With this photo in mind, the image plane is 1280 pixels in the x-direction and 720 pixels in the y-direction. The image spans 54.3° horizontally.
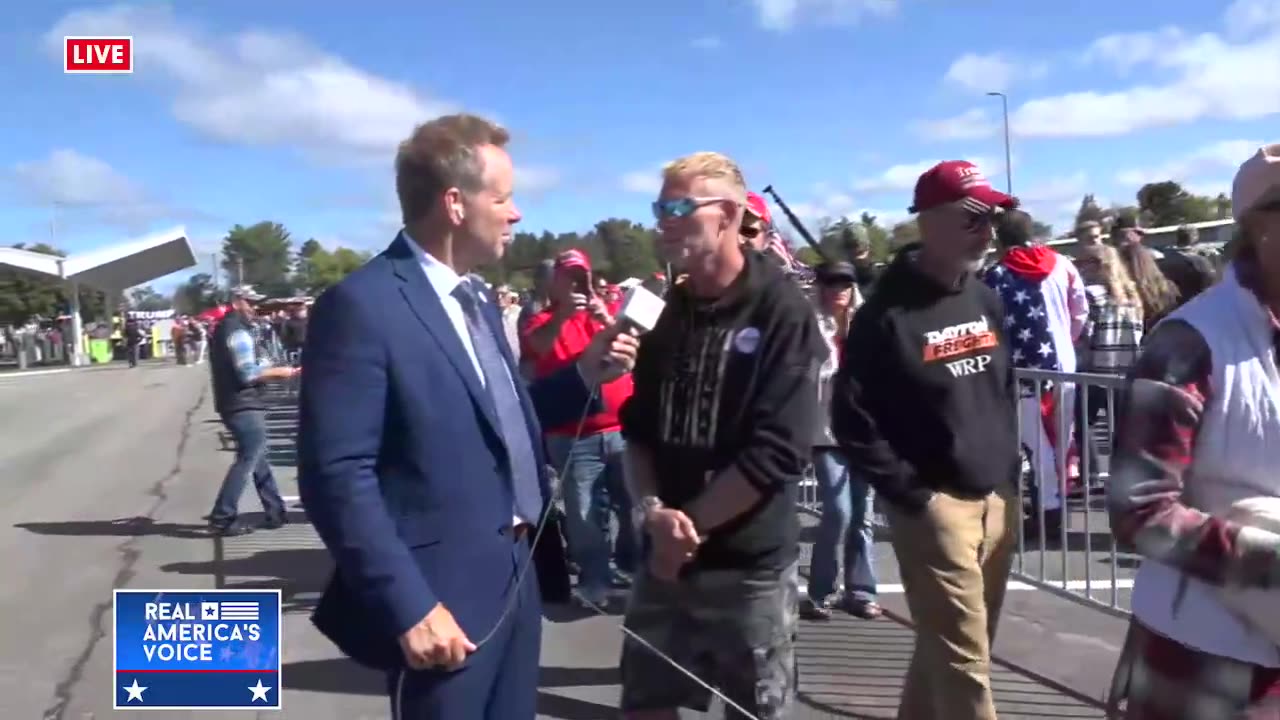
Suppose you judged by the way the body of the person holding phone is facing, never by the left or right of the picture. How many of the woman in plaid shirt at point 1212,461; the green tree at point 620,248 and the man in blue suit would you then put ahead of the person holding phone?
2

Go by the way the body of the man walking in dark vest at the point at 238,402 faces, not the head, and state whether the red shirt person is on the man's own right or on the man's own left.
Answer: on the man's own right

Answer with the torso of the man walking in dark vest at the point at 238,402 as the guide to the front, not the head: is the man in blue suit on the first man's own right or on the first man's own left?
on the first man's own right

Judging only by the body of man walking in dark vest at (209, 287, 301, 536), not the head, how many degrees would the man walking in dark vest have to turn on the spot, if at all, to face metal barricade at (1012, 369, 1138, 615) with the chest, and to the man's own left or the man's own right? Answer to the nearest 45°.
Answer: approximately 45° to the man's own right

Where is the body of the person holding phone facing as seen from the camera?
toward the camera

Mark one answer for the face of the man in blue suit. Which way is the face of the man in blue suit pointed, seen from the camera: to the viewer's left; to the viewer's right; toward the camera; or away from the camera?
to the viewer's right

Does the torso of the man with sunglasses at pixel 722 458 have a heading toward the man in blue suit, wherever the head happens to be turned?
yes

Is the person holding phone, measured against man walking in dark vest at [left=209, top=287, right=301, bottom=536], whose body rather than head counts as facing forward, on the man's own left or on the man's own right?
on the man's own right

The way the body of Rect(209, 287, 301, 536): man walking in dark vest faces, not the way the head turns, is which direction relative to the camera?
to the viewer's right

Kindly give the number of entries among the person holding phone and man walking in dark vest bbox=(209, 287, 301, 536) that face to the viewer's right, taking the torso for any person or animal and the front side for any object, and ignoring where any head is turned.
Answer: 1

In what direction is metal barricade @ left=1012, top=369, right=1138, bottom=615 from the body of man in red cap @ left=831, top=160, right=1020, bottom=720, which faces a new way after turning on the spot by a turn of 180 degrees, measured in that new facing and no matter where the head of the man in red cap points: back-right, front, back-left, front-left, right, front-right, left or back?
front-right
